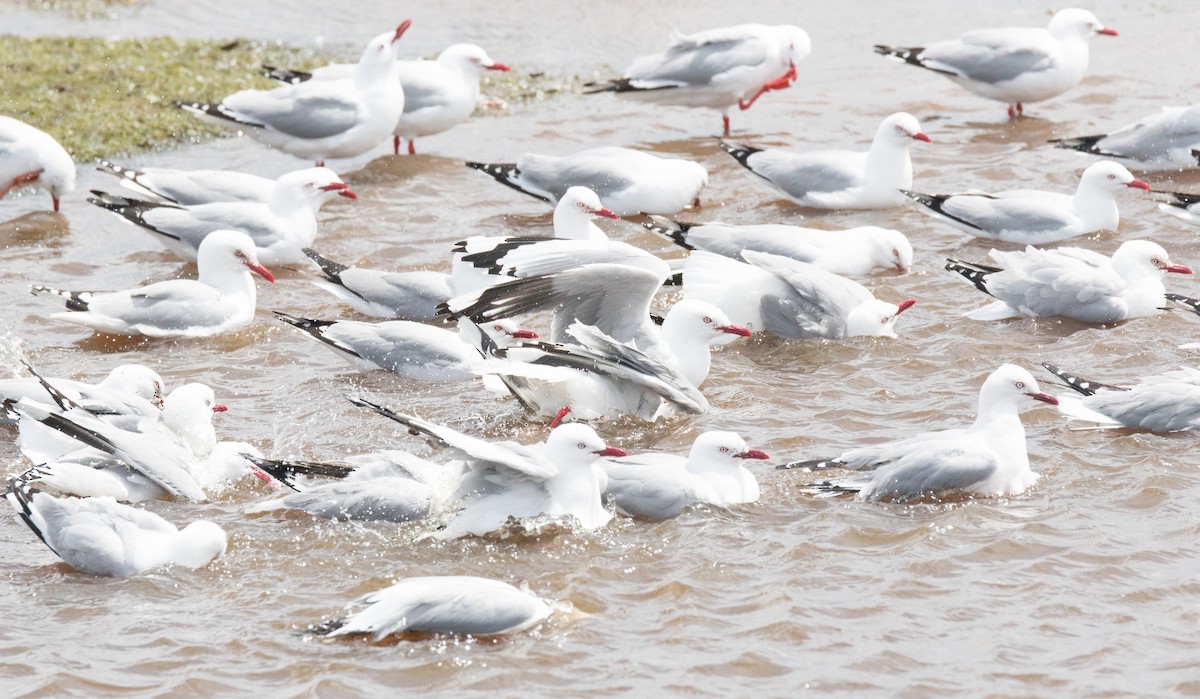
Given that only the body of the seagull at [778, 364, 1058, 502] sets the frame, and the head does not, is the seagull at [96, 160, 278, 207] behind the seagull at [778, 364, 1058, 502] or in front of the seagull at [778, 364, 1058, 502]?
behind

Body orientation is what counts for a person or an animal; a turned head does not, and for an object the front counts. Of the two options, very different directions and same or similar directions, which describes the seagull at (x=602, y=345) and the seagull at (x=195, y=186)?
same or similar directions

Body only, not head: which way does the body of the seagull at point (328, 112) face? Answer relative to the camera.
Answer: to the viewer's right

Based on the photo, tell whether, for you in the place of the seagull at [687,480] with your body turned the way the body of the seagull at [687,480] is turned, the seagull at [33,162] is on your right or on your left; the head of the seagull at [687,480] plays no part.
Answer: on your left

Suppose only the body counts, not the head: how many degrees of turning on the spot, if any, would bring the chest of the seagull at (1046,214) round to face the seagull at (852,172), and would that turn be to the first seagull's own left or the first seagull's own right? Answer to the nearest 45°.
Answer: approximately 135° to the first seagull's own left

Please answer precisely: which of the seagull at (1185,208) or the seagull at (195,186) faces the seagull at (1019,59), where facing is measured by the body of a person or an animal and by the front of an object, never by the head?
the seagull at (195,186)

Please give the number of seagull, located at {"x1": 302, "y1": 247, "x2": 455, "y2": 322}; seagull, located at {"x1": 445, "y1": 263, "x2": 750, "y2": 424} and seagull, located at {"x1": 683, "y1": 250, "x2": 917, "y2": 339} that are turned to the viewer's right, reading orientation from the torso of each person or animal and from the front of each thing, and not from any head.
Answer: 3

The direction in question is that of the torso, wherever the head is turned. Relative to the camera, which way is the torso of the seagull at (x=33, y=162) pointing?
to the viewer's right

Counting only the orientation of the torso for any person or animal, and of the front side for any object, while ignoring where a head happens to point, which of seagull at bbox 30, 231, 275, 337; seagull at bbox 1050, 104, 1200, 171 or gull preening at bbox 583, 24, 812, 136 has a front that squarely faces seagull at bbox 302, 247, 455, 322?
seagull at bbox 30, 231, 275, 337

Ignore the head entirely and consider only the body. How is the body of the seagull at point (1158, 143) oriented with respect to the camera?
to the viewer's right

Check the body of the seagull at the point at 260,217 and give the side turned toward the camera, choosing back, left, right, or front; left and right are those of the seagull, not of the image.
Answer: right

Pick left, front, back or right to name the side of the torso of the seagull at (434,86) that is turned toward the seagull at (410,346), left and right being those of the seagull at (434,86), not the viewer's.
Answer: right

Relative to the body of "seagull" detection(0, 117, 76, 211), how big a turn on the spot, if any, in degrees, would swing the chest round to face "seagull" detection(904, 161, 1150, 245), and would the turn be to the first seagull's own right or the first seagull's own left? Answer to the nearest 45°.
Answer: approximately 45° to the first seagull's own right

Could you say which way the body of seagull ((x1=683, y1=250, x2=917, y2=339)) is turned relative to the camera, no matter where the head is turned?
to the viewer's right

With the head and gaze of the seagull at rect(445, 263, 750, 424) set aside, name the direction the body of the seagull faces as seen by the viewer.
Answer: to the viewer's right

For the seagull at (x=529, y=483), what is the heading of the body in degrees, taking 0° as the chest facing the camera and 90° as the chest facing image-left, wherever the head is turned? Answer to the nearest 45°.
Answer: approximately 270°

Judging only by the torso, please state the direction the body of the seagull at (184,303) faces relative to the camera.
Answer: to the viewer's right

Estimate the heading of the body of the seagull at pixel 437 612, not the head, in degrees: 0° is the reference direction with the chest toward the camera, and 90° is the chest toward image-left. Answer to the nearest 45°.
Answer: approximately 270°

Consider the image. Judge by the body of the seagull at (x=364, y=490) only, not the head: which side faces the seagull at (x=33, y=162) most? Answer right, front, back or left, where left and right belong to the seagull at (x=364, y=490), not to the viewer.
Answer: left
